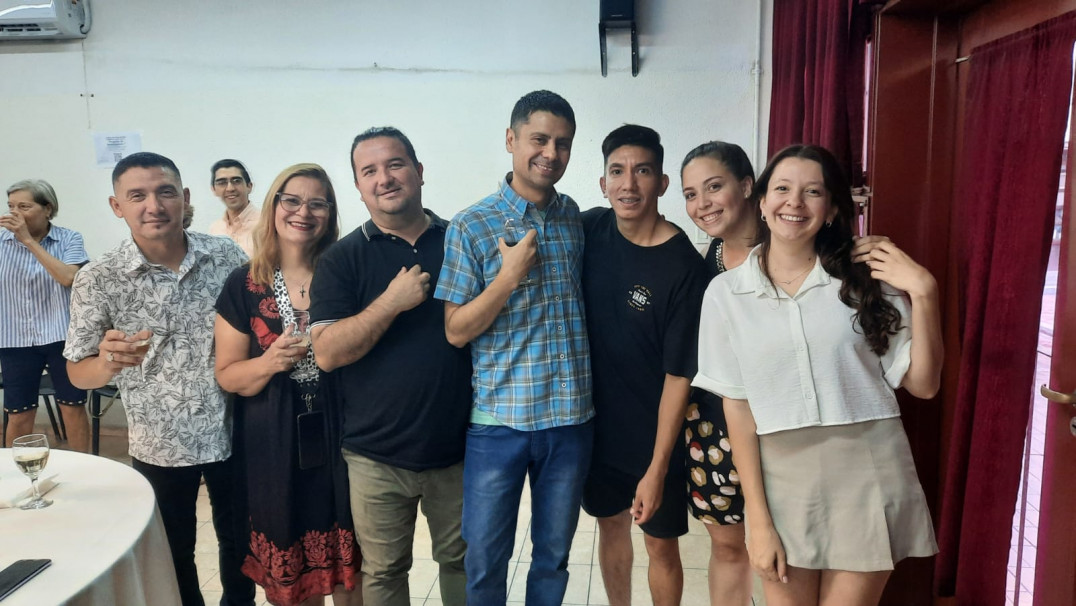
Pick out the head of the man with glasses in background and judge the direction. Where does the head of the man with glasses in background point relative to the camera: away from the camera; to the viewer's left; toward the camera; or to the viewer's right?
toward the camera

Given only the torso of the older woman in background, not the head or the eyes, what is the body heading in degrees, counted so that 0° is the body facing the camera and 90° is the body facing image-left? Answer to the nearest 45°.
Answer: approximately 45°

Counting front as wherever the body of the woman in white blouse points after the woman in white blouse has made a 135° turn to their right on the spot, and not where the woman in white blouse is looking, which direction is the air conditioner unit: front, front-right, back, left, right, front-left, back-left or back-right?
front-left

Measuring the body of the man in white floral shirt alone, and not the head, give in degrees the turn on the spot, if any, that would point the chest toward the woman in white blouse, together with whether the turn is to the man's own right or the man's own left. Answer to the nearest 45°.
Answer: approximately 45° to the man's own left

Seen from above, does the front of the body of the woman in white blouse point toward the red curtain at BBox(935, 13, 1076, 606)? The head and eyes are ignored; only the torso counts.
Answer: no

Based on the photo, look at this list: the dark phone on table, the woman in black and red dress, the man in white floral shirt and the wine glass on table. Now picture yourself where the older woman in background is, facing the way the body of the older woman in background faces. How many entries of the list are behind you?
0

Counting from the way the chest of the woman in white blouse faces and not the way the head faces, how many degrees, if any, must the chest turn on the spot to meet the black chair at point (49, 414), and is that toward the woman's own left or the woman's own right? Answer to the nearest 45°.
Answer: approximately 90° to the woman's own right

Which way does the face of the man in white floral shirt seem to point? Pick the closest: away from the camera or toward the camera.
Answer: toward the camera

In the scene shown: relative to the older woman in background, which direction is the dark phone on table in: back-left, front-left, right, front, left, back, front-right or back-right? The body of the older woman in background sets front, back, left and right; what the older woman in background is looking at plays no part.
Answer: front-left

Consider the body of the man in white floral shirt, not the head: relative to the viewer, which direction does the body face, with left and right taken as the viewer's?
facing the viewer

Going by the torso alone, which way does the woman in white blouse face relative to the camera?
toward the camera

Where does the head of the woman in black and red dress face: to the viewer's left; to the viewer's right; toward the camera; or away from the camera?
toward the camera

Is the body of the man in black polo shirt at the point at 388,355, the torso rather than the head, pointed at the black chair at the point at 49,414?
no

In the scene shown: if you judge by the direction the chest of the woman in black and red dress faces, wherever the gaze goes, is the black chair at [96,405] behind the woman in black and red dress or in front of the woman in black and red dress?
behind
